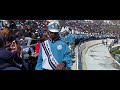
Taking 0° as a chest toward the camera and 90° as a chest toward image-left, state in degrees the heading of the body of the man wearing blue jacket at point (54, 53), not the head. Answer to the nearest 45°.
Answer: approximately 0°
